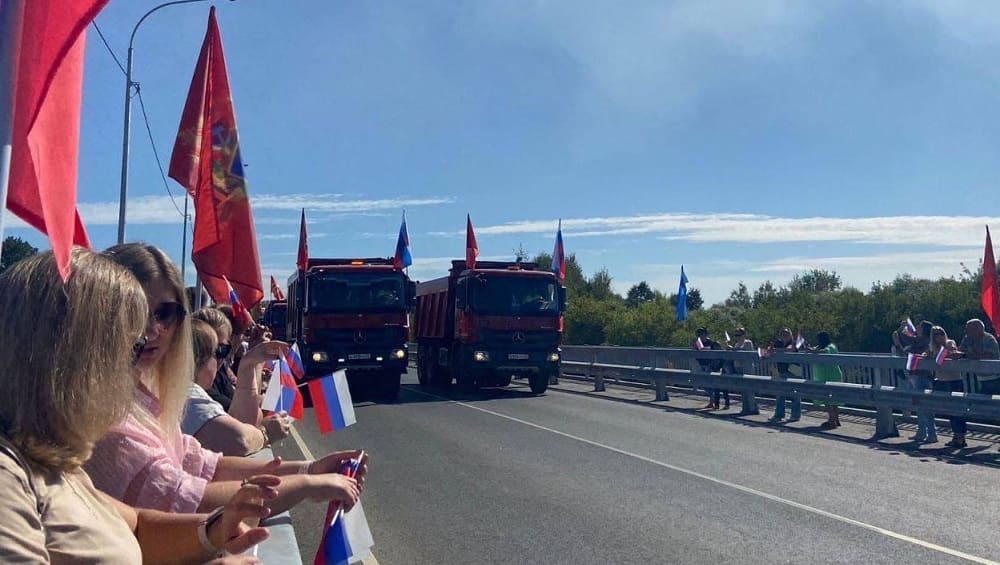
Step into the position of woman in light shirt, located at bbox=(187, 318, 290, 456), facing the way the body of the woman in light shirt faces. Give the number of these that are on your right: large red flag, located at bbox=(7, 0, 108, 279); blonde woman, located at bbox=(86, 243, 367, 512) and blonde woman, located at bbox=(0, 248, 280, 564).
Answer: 3

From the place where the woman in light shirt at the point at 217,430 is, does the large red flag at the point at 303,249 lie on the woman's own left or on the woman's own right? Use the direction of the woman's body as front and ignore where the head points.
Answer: on the woman's own left

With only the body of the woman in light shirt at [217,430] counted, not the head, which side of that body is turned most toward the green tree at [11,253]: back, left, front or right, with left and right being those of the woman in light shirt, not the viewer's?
left

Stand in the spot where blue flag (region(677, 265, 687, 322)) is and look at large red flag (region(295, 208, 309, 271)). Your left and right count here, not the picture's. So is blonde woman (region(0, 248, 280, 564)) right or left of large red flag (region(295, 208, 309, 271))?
left

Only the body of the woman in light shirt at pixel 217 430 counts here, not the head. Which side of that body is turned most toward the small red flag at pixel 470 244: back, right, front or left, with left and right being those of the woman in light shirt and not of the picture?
left

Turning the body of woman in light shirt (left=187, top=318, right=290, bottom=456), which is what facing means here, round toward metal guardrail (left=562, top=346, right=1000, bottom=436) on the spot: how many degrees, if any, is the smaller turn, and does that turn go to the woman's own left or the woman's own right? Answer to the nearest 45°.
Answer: approximately 45° to the woman's own left

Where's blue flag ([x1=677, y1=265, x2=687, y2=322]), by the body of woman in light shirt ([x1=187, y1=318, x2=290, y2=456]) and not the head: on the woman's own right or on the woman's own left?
on the woman's own left

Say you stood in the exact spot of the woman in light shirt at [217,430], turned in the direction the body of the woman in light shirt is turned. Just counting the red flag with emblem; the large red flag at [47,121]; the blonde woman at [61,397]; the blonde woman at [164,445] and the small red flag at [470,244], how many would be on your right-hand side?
3

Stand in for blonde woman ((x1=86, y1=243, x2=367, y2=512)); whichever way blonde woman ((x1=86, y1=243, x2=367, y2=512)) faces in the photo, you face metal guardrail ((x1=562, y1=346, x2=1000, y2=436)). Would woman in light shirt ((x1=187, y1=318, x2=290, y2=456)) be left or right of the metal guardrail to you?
left

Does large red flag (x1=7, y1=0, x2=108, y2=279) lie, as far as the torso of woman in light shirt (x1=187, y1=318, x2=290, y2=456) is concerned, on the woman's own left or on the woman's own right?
on the woman's own right

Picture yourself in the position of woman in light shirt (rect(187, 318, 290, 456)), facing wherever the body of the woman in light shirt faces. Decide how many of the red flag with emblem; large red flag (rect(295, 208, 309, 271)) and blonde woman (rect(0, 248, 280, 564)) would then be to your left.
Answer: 2

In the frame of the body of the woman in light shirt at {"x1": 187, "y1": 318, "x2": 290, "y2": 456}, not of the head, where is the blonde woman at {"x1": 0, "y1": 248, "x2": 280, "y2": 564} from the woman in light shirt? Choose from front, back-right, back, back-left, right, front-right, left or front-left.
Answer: right

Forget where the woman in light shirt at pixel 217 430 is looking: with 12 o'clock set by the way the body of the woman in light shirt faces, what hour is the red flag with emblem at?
The red flag with emblem is roughly at 9 o'clock from the woman in light shirt.

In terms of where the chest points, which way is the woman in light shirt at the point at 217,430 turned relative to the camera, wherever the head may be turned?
to the viewer's right
